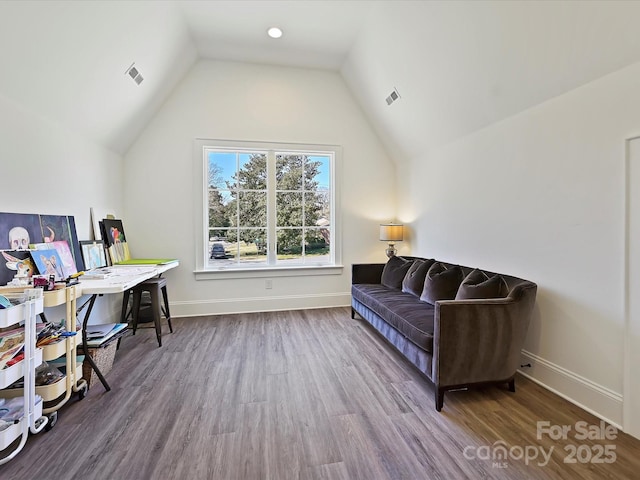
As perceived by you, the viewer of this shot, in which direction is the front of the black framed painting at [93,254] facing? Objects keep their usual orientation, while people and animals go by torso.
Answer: facing the viewer and to the right of the viewer

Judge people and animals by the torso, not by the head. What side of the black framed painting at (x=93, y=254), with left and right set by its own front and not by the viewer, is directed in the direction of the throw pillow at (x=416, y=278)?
front

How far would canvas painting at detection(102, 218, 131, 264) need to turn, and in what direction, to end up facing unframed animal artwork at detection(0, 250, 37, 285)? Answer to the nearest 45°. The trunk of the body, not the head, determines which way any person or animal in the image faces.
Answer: approximately 90° to its right

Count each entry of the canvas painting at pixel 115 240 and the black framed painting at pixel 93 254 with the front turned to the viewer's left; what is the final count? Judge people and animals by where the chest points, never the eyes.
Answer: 0

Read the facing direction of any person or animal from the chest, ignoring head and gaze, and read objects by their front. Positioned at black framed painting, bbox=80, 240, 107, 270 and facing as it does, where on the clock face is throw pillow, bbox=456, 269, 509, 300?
The throw pillow is roughly at 12 o'clock from the black framed painting.

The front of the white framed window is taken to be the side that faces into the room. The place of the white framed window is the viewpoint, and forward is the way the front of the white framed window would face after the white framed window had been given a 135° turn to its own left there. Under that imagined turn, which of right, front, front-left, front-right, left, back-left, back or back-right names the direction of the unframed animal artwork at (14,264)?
back

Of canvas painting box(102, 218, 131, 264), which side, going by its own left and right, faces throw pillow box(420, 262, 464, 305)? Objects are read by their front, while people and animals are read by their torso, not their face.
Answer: front

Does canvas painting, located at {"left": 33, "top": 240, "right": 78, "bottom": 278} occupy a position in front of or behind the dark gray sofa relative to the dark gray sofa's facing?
in front

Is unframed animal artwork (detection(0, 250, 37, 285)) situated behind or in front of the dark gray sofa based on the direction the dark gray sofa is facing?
in front

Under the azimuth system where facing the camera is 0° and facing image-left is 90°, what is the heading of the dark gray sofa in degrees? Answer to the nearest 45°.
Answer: approximately 45°

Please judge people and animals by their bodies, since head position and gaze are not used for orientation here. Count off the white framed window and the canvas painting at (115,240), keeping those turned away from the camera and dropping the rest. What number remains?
0

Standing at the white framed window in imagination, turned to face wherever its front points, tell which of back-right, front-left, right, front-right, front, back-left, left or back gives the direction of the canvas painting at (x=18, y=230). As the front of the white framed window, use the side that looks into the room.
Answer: front-right

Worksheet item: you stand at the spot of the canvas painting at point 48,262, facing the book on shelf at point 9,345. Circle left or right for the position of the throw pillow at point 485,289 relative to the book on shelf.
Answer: left

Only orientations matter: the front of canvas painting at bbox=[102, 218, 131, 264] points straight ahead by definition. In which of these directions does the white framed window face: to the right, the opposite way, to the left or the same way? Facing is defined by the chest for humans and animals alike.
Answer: to the right
